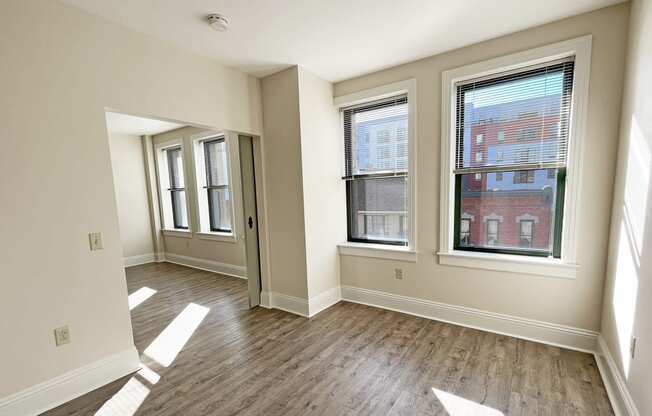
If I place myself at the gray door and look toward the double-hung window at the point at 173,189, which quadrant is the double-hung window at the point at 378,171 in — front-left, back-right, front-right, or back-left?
back-right

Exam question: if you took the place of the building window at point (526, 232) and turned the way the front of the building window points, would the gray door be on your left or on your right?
on your right

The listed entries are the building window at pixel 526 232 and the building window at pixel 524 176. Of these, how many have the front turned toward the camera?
2

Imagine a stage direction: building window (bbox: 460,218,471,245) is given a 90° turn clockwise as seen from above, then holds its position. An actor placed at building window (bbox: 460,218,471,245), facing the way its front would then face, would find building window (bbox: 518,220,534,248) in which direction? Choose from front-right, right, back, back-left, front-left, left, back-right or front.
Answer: back

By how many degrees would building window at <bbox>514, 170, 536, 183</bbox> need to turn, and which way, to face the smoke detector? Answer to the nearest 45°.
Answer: approximately 45° to its right

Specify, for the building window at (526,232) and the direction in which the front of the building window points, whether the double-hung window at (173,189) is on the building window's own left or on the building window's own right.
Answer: on the building window's own right

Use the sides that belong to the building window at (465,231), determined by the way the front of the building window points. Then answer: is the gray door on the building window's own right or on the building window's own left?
on the building window's own right

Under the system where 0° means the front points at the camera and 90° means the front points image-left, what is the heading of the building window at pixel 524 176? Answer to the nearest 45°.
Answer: approximately 0°
